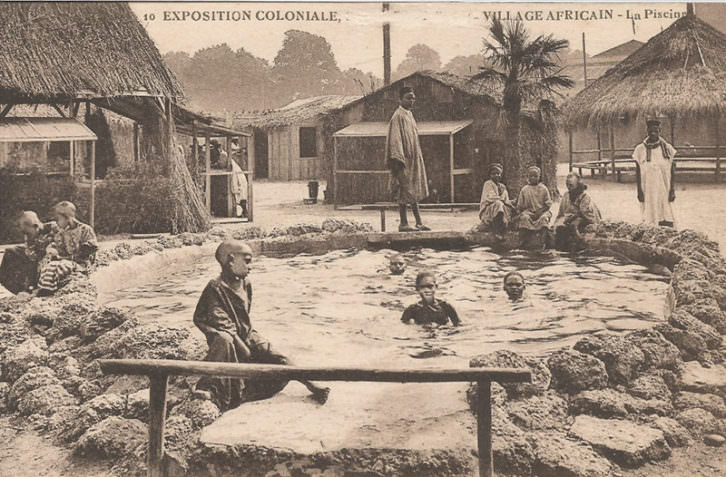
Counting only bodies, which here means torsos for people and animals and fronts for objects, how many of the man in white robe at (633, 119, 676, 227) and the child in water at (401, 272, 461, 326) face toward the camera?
2

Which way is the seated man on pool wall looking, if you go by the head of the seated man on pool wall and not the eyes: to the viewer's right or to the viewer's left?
to the viewer's right

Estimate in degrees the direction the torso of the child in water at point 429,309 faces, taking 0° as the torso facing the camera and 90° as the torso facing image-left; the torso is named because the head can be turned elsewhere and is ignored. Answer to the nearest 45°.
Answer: approximately 0°

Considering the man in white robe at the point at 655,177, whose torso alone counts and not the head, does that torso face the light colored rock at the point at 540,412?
yes

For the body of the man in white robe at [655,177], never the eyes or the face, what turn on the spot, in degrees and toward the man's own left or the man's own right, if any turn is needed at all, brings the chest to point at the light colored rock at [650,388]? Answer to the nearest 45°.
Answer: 0° — they already face it

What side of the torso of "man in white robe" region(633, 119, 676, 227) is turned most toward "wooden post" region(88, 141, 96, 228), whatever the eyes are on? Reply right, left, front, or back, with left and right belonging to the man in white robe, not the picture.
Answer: right

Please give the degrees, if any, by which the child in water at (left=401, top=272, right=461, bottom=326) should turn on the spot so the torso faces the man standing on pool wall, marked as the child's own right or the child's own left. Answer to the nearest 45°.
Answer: approximately 180°

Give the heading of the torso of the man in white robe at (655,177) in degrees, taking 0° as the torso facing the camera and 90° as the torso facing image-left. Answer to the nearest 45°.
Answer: approximately 0°

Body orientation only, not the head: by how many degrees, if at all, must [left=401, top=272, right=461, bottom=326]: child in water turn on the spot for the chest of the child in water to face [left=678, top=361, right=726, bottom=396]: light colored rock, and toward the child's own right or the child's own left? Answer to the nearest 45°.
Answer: approximately 45° to the child's own left
